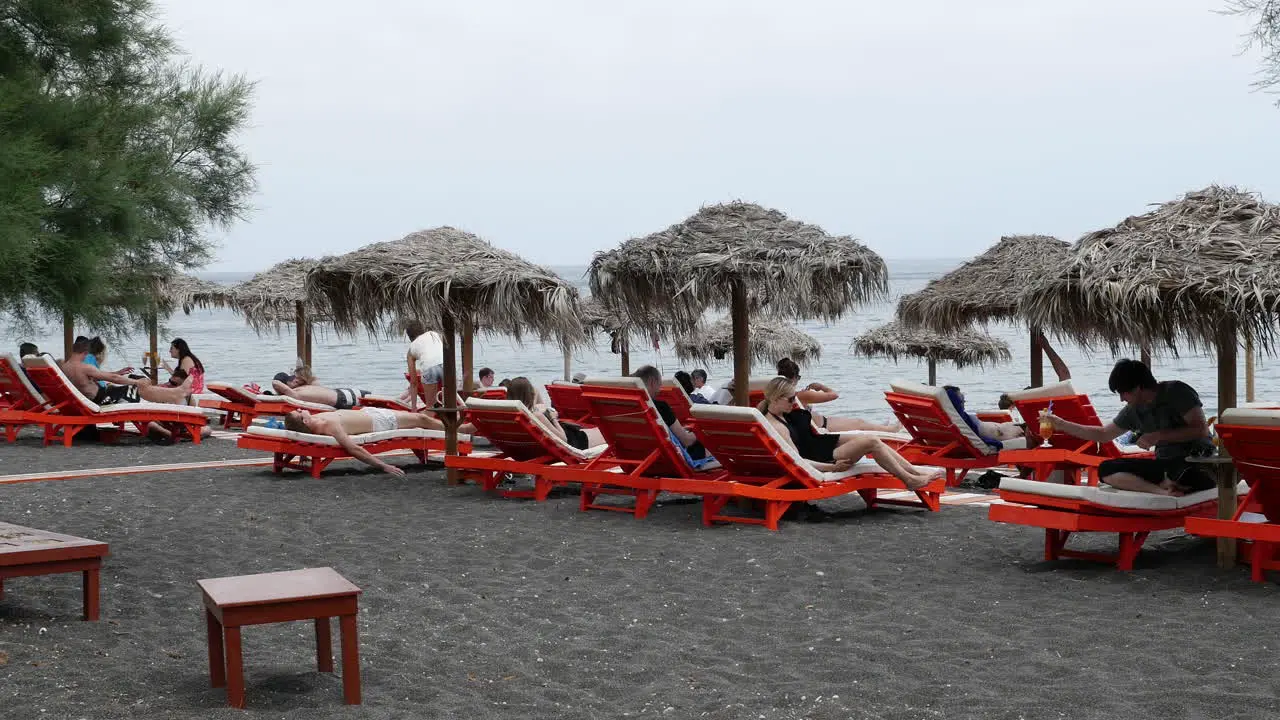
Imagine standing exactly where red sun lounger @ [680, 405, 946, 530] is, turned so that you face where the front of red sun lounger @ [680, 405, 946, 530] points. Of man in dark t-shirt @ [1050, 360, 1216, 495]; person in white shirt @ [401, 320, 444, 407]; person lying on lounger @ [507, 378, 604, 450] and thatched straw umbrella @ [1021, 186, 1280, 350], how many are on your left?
2

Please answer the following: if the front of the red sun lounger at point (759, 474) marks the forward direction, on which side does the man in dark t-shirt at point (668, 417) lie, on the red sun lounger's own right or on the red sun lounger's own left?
on the red sun lounger's own left

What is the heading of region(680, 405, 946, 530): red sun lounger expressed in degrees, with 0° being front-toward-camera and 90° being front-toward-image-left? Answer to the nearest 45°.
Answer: approximately 225°

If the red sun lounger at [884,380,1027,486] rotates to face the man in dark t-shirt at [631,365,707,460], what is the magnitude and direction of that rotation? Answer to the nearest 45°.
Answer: approximately 180°

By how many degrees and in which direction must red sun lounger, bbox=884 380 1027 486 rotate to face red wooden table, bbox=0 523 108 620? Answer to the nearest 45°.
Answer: approximately 180°

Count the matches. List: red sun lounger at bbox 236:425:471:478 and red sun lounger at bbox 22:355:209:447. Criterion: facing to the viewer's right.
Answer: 2

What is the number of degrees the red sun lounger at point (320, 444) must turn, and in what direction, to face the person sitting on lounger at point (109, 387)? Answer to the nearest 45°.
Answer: approximately 135° to its left

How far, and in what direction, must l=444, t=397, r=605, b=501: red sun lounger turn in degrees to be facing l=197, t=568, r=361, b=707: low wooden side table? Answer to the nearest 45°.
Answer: approximately 135° to its right

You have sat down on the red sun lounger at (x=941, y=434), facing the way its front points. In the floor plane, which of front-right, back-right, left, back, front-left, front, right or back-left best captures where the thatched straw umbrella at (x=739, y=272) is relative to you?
back

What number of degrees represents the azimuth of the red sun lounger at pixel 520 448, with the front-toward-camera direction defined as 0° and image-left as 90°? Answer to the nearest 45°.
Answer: approximately 225°

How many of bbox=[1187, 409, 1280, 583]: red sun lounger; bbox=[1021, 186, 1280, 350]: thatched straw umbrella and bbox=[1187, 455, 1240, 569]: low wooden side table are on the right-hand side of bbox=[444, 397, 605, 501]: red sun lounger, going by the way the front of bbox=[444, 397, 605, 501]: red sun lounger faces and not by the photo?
3

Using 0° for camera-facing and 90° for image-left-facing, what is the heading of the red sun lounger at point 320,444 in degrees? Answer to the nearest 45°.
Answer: approximately 270°

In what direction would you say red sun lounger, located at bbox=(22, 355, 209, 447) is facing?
to the viewer's right

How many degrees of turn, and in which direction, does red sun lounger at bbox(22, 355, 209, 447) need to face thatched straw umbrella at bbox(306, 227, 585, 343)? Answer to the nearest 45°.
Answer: approximately 45° to its right
